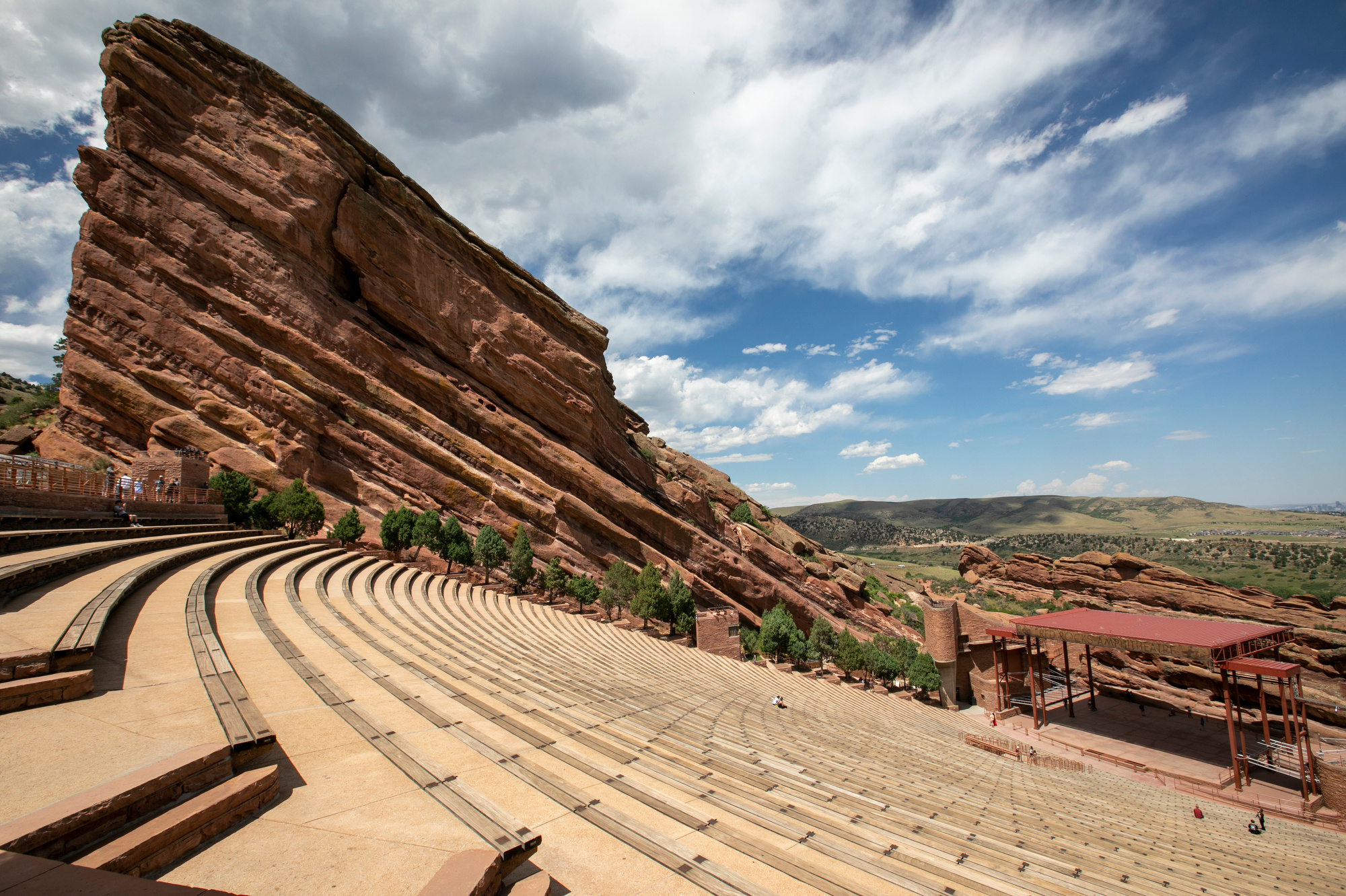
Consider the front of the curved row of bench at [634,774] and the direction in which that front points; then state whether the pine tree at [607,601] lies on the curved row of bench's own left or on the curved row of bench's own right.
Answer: on the curved row of bench's own left

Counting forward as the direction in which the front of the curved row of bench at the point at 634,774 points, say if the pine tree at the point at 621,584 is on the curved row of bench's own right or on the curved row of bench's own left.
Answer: on the curved row of bench's own left

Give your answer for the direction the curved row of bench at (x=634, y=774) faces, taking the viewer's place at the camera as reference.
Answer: facing away from the viewer and to the right of the viewer

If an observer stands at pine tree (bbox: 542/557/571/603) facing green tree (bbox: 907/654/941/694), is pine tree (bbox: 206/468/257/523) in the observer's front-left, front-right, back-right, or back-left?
back-right

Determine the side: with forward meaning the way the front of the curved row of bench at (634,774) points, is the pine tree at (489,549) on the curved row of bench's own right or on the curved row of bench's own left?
on the curved row of bench's own left

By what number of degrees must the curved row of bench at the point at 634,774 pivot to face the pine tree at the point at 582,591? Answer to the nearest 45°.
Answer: approximately 45° to its left

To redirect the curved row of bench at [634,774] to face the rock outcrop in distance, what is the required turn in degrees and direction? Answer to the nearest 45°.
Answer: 0° — it already faces it
